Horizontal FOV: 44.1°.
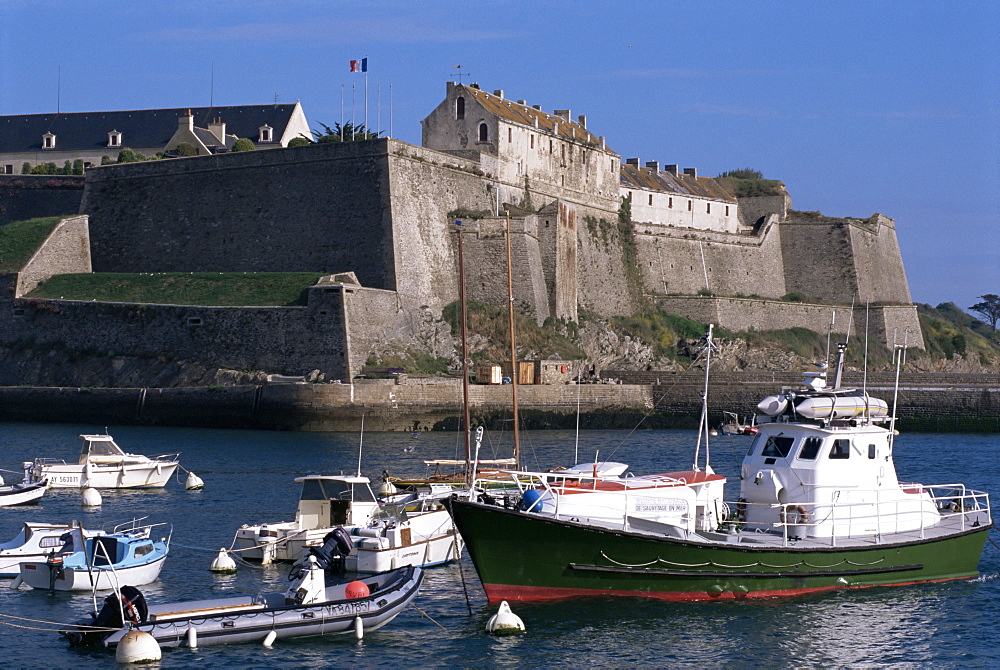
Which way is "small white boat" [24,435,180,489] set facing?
to the viewer's right

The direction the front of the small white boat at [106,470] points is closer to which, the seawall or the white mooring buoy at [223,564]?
the seawall

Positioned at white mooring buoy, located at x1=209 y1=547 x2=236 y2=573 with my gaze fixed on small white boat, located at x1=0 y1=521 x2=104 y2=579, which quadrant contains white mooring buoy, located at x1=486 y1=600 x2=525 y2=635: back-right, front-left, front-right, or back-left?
back-left

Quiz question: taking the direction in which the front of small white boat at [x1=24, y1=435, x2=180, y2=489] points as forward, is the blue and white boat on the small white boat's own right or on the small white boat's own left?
on the small white boat's own right

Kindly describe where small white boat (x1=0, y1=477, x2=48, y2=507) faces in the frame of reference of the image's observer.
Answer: facing to the right of the viewer

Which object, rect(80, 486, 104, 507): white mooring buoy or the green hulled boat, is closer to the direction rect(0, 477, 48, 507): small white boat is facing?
the white mooring buoy

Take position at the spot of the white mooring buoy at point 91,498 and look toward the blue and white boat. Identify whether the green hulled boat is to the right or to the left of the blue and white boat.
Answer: left

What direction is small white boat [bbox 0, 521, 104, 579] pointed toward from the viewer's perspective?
to the viewer's right

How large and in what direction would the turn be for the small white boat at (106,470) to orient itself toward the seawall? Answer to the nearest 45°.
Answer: approximately 45° to its left
